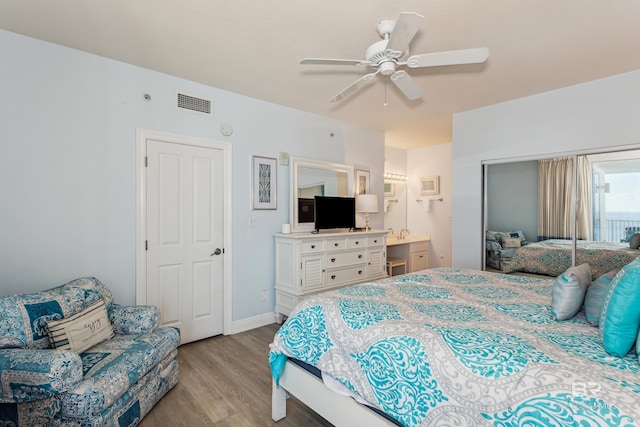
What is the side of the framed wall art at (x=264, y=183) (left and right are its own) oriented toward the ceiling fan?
front

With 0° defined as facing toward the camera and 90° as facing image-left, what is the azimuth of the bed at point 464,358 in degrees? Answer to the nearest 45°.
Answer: approximately 45°

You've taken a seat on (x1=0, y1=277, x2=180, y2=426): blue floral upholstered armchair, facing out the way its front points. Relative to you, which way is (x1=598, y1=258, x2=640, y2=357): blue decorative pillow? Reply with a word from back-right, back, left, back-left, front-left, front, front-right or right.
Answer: front

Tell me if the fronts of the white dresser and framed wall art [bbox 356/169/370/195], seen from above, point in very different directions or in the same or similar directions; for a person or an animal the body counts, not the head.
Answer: same or similar directions

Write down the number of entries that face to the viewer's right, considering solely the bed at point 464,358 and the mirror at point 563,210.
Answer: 0

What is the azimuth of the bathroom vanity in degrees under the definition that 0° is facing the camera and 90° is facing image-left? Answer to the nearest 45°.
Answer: approximately 315°

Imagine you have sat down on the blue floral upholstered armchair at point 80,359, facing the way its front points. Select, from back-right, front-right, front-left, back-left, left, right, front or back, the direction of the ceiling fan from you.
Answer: front

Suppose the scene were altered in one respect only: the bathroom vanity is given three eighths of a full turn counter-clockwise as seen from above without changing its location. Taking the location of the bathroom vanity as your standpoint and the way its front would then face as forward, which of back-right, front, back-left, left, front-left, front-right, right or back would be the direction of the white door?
back-left

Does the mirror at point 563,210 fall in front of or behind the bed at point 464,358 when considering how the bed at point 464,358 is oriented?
behind

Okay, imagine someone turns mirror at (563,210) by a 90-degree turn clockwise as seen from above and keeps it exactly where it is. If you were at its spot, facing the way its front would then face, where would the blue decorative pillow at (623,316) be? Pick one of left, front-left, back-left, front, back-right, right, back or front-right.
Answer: back-left

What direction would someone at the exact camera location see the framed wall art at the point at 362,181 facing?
facing the viewer and to the right of the viewer

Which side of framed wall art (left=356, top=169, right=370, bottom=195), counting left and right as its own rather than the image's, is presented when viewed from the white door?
right

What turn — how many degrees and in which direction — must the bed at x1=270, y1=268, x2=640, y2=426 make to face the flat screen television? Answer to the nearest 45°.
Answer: approximately 90° to its right

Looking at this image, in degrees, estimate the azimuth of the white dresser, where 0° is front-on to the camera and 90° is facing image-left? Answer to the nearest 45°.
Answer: approximately 315°
